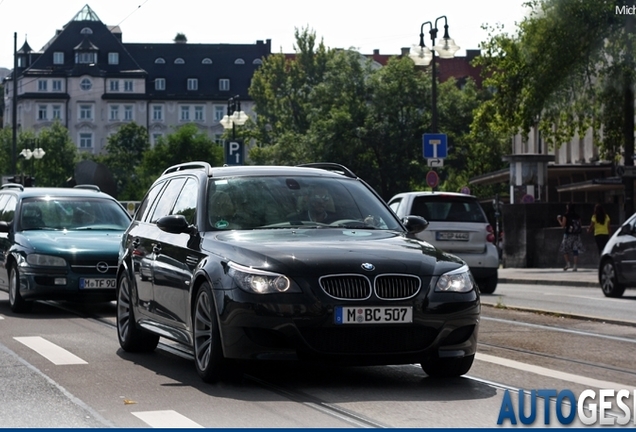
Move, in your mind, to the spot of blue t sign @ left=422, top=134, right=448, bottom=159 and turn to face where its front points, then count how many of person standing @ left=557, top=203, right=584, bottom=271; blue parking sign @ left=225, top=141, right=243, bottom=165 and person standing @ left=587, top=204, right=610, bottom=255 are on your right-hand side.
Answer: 1

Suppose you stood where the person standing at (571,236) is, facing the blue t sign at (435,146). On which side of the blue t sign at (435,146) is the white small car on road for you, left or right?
left

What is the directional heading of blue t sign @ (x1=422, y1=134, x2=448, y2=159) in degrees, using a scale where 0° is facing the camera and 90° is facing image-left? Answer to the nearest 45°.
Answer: approximately 0°

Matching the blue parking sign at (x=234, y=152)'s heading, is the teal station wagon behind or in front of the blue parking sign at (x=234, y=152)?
in front

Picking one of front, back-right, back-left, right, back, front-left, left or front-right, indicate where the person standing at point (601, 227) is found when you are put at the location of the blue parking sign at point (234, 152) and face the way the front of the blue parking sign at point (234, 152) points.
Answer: left

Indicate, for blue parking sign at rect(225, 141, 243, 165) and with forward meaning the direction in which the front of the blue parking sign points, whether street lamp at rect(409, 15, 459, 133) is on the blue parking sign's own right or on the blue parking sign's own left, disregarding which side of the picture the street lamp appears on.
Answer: on the blue parking sign's own left

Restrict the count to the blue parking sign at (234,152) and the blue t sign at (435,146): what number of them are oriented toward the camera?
2

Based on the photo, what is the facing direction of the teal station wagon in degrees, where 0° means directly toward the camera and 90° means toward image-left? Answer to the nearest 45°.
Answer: approximately 315°

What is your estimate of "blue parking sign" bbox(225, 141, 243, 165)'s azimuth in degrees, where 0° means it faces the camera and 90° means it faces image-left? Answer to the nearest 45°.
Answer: approximately 0°
